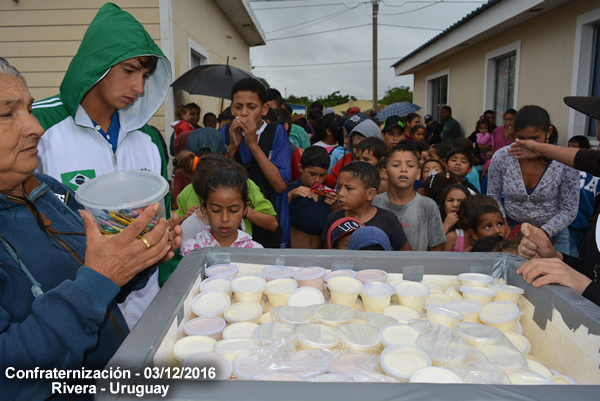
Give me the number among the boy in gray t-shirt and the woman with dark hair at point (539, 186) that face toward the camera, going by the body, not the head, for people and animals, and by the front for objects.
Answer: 2

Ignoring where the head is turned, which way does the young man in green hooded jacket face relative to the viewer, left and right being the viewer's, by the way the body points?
facing the viewer and to the right of the viewer

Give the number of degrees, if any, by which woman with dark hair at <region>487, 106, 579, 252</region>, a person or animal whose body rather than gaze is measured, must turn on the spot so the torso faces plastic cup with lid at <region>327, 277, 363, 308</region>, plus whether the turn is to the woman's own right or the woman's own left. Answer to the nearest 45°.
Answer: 0° — they already face it

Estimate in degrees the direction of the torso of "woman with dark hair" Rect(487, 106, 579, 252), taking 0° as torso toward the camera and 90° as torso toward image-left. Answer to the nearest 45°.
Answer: approximately 0°

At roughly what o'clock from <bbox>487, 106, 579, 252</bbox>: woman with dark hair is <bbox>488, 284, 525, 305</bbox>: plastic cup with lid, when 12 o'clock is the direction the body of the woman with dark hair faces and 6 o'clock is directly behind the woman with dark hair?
The plastic cup with lid is roughly at 12 o'clock from the woman with dark hair.

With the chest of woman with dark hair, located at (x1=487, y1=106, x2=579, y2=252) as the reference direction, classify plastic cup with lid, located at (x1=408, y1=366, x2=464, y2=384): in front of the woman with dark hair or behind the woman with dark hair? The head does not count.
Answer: in front

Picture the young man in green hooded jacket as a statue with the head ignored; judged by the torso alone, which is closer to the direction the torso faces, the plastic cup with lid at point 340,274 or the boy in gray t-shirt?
the plastic cup with lid

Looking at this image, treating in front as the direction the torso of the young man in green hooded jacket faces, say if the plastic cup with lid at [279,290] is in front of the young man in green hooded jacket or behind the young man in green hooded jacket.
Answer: in front

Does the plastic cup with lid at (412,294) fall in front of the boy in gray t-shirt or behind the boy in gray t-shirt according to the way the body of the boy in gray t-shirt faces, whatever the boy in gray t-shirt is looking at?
in front
